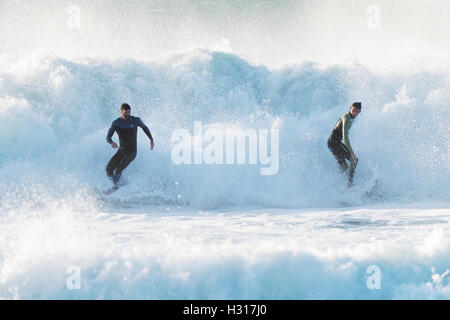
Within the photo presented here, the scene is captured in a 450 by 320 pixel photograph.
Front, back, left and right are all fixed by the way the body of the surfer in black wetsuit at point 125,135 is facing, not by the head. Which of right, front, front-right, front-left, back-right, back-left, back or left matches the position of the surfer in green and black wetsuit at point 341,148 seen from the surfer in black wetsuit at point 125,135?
left

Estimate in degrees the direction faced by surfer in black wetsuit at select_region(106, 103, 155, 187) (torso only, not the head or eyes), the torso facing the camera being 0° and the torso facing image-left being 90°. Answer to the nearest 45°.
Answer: approximately 0°
